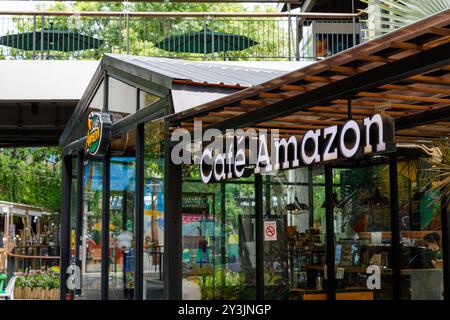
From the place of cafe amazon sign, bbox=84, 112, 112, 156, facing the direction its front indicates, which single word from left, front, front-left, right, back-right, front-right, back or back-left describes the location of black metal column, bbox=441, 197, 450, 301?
back-left

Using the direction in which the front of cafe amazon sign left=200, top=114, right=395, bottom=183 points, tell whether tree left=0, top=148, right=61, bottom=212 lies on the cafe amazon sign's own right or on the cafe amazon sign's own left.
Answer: on the cafe amazon sign's own right

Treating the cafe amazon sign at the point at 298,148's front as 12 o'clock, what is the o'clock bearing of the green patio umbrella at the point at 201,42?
The green patio umbrella is roughly at 4 o'clock from the cafe amazon sign.

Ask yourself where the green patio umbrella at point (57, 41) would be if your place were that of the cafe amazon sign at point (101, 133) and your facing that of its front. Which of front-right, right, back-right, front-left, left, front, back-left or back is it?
back-right

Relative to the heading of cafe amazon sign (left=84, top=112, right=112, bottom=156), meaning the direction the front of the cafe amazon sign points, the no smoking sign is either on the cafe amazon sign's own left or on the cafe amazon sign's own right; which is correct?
on the cafe amazon sign's own left

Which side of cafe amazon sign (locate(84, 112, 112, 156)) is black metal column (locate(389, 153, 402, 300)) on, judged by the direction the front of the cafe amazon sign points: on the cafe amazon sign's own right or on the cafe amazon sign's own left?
on the cafe amazon sign's own left

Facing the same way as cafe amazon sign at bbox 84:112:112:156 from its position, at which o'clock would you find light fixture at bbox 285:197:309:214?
The light fixture is roughly at 8 o'clock from the cafe amazon sign.

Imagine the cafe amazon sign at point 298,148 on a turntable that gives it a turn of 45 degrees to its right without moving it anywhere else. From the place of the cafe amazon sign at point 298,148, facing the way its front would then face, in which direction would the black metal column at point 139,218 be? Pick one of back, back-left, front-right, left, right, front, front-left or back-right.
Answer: front-right

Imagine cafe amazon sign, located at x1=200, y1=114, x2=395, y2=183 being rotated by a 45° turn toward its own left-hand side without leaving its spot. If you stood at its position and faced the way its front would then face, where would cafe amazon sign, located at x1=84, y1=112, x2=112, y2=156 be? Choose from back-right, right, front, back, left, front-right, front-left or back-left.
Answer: back-right

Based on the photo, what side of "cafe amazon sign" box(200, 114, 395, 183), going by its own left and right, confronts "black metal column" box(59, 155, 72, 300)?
right

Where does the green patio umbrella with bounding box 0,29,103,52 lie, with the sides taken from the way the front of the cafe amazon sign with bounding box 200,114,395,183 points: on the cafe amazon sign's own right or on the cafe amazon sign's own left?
on the cafe amazon sign's own right

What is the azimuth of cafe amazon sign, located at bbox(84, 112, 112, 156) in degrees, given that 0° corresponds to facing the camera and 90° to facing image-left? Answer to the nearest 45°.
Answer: approximately 45°

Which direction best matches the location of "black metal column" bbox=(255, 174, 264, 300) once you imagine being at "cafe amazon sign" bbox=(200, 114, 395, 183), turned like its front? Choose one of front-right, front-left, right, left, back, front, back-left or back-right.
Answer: back-right

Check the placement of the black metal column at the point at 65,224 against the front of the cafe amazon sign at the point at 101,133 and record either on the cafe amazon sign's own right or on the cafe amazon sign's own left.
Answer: on the cafe amazon sign's own right
